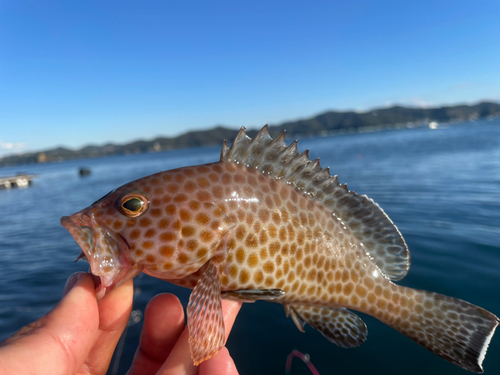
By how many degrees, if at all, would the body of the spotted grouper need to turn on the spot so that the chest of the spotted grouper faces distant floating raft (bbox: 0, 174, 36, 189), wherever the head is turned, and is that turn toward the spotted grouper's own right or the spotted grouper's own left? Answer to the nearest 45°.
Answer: approximately 45° to the spotted grouper's own right

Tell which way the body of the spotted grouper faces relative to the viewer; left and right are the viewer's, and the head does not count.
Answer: facing to the left of the viewer
